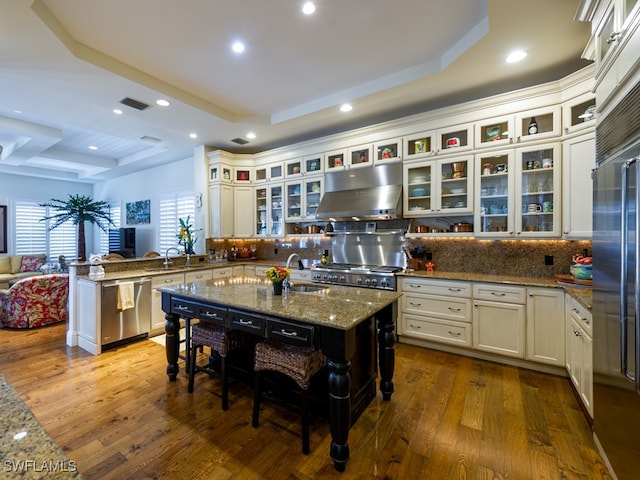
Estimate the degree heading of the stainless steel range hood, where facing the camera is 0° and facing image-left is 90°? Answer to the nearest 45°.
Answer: approximately 45°

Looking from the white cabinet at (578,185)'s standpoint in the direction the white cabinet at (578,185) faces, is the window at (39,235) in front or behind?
in front

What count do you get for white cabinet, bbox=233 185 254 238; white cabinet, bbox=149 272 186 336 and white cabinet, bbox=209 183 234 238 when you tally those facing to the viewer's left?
0

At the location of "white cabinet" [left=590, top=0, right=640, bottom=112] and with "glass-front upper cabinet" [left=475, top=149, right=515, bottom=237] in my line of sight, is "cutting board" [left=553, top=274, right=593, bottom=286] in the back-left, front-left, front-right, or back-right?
front-right

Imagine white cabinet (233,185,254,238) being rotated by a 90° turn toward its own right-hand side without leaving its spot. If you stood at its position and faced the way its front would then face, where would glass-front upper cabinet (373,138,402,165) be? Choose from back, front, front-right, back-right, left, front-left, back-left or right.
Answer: back-left

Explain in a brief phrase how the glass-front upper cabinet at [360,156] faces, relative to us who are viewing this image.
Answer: facing the viewer and to the left of the viewer

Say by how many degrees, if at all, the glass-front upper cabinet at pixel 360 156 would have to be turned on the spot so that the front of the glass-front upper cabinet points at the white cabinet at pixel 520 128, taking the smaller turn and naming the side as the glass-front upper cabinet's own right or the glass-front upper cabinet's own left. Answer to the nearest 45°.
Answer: approximately 90° to the glass-front upper cabinet's own left

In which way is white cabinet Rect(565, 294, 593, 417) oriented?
to the viewer's left

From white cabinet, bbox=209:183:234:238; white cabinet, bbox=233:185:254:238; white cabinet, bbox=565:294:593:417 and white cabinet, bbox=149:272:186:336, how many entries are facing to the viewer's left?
1

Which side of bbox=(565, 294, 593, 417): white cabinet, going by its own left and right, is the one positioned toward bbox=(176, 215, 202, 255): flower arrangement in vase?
front

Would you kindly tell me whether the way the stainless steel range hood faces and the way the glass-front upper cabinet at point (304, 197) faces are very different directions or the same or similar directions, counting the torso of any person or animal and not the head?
same or similar directions

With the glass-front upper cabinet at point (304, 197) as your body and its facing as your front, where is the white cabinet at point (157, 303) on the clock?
The white cabinet is roughly at 1 o'clock from the glass-front upper cabinet.

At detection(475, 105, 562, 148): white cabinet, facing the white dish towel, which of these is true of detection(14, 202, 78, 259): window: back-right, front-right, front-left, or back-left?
front-right
